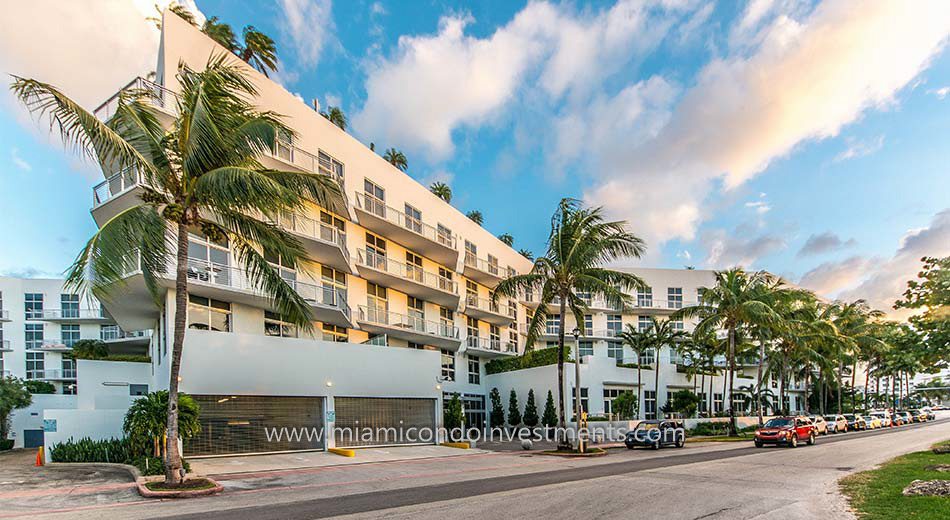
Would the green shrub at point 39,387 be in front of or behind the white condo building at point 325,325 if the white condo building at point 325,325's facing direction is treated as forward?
behind

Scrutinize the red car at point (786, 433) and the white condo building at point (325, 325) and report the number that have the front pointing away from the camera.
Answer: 0

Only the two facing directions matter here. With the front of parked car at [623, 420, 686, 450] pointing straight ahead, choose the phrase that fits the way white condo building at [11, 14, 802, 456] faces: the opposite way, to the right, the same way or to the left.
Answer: to the left

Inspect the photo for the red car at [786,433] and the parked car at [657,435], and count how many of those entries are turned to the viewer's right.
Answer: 0

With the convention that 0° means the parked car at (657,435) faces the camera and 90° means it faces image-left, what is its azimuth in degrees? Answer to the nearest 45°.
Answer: approximately 45°

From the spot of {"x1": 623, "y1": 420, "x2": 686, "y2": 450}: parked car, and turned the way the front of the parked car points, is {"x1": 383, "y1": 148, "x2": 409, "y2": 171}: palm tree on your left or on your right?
on your right

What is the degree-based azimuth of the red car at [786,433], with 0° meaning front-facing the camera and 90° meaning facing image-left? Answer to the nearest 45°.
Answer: approximately 45°

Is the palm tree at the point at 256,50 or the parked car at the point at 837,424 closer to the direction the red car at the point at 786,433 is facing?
the palm tree
